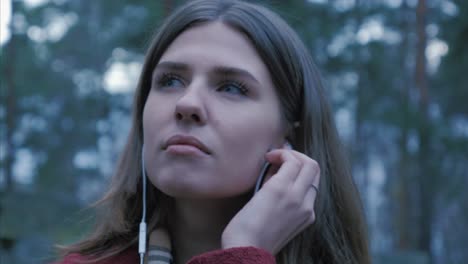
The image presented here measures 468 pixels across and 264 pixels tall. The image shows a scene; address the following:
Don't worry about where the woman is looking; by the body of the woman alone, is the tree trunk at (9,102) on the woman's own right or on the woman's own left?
on the woman's own right

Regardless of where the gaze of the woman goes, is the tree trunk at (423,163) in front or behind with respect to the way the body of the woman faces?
behind

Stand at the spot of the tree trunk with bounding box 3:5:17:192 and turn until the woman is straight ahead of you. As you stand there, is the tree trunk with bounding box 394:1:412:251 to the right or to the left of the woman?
left

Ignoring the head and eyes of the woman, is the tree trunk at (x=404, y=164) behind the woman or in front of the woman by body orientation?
behind

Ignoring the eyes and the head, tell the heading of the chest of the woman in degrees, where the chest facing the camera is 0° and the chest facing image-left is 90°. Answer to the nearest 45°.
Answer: approximately 45°
